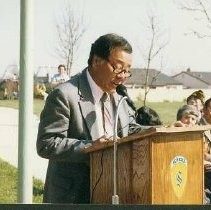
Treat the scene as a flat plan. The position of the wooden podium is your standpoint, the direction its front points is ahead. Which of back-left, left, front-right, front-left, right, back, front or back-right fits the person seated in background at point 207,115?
back-left

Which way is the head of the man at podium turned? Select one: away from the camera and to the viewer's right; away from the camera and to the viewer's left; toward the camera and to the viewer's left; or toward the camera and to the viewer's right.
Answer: toward the camera and to the viewer's right

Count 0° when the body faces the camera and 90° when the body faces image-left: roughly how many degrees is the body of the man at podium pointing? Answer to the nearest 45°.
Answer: approximately 315°

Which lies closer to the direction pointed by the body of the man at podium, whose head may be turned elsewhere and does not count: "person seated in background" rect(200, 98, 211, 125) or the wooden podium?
the wooden podium

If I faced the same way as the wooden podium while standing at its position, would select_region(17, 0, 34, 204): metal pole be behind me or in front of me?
behind

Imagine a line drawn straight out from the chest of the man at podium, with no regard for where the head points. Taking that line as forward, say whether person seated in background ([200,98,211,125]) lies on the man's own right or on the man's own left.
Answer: on the man's own left

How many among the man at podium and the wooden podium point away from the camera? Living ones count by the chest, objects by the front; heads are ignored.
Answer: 0

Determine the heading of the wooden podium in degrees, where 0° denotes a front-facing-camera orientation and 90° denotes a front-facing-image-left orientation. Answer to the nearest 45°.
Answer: approximately 315°

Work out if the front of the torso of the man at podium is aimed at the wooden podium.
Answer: yes

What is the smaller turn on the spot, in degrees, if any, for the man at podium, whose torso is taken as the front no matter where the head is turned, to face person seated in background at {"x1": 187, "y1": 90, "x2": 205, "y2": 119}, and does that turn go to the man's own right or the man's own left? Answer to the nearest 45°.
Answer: approximately 135° to the man's own left

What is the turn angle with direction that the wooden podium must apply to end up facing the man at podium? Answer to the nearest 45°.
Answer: approximately 180°

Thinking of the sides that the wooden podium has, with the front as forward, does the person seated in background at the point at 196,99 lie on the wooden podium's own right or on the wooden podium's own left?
on the wooden podium's own left
